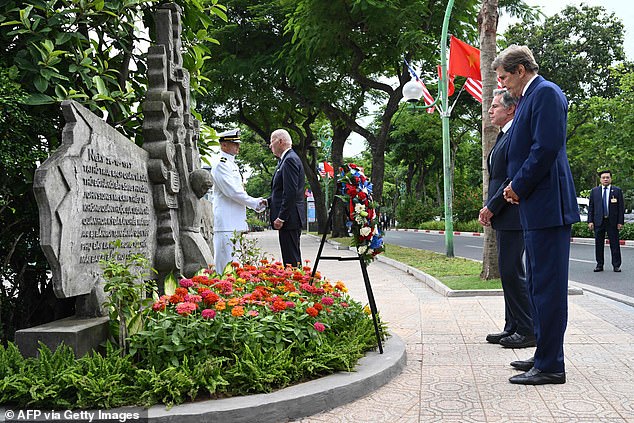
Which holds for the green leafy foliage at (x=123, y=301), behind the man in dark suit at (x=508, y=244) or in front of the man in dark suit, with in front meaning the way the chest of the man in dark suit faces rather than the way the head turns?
in front

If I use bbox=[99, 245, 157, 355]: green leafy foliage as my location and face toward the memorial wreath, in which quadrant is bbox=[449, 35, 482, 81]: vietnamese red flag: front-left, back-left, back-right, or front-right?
front-left

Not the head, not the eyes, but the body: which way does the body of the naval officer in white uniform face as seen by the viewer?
to the viewer's right

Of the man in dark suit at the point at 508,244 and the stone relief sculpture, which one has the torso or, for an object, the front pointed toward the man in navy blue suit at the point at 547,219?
the stone relief sculpture

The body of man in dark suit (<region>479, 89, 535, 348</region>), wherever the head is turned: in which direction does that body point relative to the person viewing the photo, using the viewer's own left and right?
facing to the left of the viewer

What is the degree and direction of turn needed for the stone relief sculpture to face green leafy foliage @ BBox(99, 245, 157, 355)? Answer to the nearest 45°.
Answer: approximately 45° to its right

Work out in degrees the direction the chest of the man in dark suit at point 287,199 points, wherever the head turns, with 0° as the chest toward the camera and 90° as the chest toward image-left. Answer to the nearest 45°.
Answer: approximately 90°

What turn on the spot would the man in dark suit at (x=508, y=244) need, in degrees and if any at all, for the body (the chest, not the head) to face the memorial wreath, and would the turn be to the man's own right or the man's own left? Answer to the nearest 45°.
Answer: approximately 45° to the man's own left

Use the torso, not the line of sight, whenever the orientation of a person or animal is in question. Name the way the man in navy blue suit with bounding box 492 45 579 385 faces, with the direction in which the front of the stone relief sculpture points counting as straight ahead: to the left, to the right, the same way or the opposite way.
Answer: the opposite way

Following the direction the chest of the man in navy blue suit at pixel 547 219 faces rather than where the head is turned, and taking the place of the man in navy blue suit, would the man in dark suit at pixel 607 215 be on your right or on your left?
on your right

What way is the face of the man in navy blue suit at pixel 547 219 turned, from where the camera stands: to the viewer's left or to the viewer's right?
to the viewer's left

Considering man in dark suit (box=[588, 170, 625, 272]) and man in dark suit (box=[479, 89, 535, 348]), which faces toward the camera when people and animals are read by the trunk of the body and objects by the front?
man in dark suit (box=[588, 170, 625, 272])

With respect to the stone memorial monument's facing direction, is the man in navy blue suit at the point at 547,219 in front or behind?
in front

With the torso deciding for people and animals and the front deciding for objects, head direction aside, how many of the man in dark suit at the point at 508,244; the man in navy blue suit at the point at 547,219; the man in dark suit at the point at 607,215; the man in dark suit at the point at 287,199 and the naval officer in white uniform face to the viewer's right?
1

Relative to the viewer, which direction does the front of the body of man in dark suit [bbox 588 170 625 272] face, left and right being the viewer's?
facing the viewer

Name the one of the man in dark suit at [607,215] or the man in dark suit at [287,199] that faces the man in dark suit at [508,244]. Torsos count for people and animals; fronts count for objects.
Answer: the man in dark suit at [607,215]

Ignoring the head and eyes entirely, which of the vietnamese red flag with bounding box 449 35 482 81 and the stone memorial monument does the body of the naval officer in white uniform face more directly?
the vietnamese red flag

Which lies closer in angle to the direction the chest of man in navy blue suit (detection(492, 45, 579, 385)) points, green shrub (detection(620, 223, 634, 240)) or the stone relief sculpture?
the stone relief sculpture

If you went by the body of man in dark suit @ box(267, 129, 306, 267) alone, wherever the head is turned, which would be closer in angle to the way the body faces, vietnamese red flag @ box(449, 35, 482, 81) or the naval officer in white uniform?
the naval officer in white uniform

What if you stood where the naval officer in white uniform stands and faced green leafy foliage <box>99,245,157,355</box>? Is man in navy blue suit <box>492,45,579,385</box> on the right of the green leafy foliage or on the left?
left

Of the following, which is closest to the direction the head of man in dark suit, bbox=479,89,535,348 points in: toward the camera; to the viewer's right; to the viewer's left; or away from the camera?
to the viewer's left
